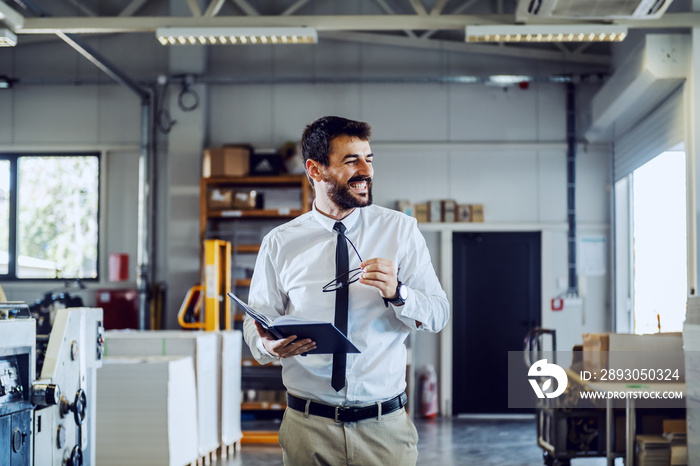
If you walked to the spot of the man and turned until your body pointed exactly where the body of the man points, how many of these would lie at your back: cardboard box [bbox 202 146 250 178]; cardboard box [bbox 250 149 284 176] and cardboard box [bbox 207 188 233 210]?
3

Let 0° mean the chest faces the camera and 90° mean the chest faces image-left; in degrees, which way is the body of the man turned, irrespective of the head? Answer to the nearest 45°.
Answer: approximately 0°

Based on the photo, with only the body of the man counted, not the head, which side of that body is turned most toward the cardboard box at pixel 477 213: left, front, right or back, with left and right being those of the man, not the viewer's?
back

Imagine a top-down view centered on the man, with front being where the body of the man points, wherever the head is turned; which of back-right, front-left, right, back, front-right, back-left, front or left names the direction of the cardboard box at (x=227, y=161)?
back

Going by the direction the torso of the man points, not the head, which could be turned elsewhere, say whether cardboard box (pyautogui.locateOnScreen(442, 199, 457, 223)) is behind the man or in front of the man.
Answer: behind

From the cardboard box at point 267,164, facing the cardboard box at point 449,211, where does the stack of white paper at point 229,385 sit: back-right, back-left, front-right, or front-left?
back-right

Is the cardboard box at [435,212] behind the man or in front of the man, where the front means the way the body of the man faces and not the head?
behind

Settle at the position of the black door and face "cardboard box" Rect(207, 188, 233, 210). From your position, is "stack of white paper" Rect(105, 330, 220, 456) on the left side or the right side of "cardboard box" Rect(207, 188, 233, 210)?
left
